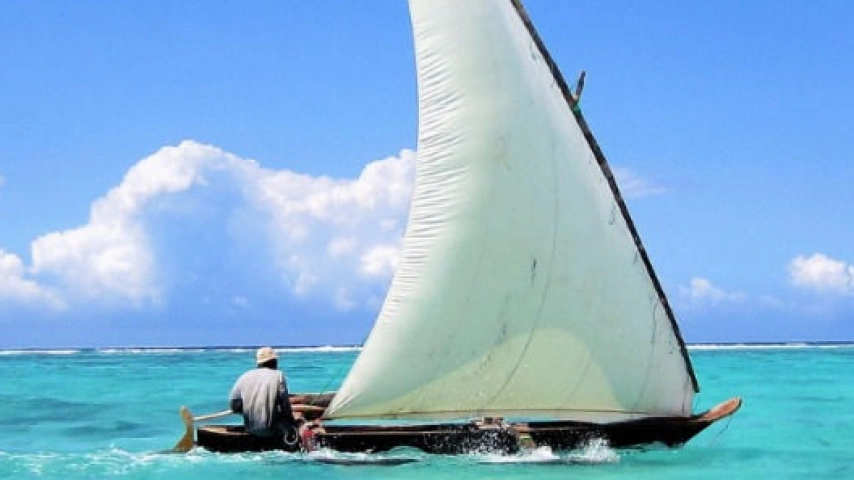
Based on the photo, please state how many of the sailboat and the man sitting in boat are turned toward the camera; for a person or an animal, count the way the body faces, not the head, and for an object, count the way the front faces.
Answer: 0

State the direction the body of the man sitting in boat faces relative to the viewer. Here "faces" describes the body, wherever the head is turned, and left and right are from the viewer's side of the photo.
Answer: facing away from the viewer and to the right of the viewer

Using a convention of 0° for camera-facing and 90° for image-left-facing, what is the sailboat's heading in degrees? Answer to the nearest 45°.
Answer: approximately 270°
